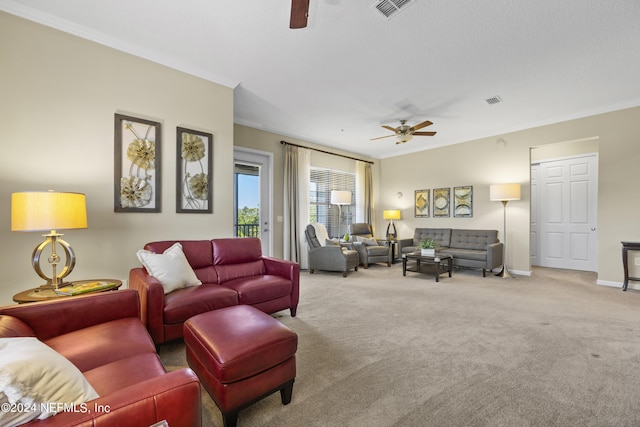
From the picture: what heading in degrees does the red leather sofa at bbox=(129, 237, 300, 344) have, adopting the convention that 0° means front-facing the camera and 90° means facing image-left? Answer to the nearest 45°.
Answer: approximately 315°

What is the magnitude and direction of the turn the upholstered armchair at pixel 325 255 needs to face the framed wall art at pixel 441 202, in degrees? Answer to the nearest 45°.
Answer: approximately 90° to its left

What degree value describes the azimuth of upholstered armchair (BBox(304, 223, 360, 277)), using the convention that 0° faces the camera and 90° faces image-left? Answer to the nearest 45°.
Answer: approximately 315°

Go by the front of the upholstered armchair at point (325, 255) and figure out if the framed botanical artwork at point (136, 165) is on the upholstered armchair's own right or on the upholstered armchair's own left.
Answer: on the upholstered armchair's own right
